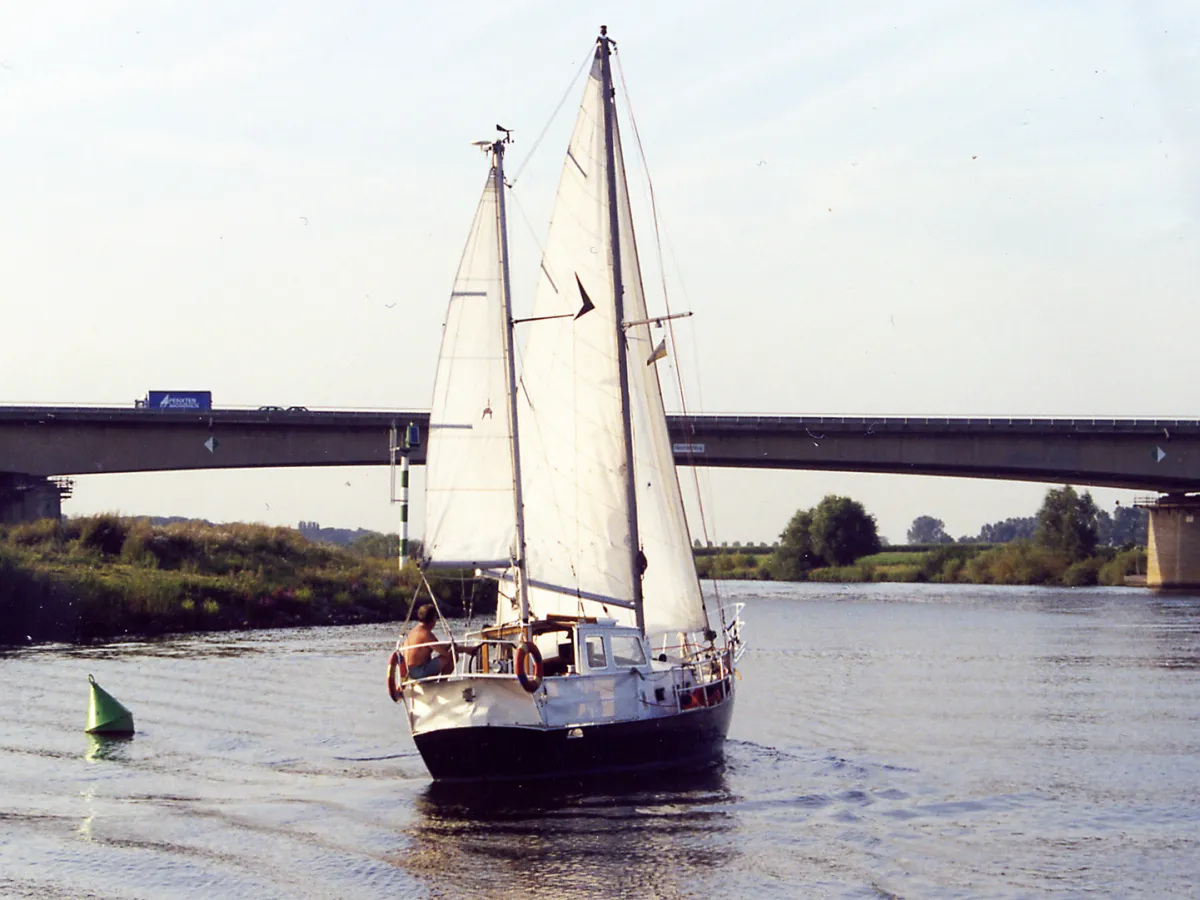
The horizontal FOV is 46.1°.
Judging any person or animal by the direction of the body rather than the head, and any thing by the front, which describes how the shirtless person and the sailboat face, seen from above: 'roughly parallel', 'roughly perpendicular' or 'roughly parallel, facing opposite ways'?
roughly parallel

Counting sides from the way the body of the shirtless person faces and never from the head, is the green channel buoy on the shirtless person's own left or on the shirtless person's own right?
on the shirtless person's own left

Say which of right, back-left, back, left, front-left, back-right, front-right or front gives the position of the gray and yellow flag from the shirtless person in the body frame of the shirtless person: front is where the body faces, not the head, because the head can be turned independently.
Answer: front

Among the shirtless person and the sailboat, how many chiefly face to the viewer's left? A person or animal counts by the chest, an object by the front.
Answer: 0

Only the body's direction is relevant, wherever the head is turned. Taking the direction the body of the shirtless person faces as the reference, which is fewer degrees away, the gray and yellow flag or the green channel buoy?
the gray and yellow flag

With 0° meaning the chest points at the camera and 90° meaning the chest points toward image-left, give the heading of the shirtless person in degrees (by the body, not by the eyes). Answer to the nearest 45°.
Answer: approximately 225°

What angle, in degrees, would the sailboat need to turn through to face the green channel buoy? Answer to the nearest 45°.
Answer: approximately 135° to its left

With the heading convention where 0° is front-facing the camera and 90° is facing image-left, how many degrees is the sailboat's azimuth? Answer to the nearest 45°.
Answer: approximately 225°
